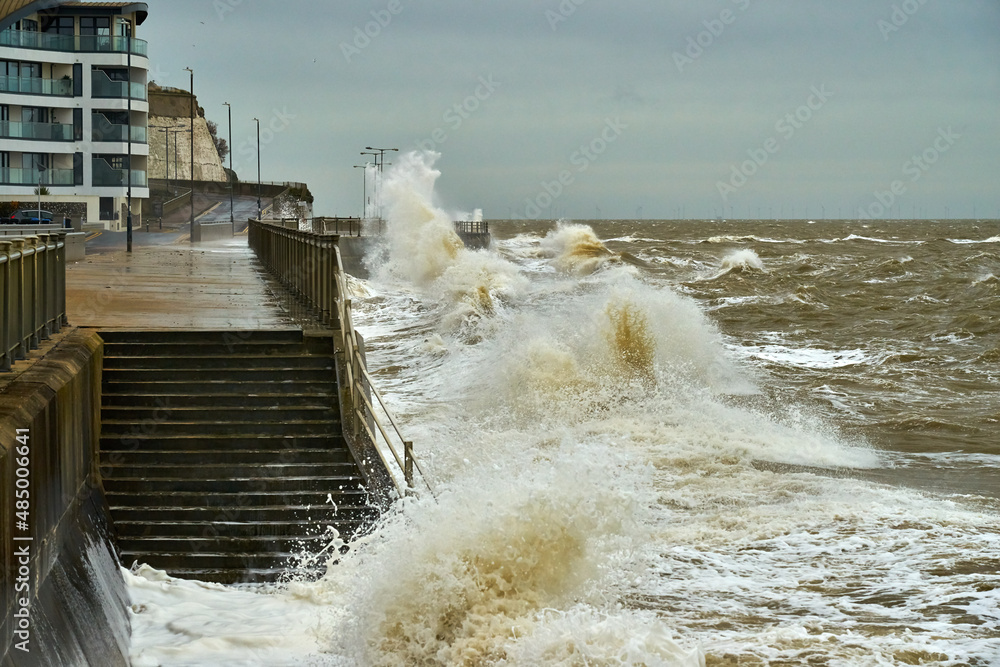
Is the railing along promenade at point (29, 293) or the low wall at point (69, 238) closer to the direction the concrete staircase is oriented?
the railing along promenade

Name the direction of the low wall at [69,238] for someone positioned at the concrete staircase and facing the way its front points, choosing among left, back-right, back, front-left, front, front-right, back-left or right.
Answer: back

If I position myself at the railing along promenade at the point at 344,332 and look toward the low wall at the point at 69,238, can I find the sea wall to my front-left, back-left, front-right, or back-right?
back-left

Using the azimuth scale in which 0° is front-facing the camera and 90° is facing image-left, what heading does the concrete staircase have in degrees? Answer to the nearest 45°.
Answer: approximately 0°

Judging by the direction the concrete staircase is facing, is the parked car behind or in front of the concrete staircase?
behind
